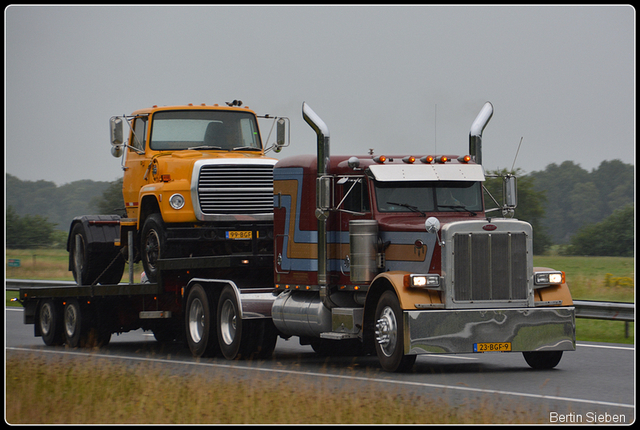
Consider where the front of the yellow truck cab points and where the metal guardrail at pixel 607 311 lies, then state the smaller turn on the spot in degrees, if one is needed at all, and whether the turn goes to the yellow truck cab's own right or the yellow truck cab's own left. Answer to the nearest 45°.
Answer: approximately 45° to the yellow truck cab's own left

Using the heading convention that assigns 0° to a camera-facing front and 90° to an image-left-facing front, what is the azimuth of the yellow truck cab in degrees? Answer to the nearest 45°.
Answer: approximately 315°
